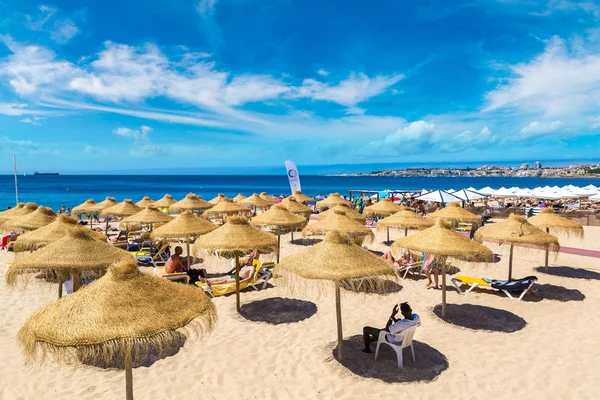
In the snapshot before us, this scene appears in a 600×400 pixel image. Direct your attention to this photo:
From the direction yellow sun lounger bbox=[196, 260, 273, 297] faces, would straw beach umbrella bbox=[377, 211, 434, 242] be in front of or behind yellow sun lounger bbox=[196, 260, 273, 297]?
behind

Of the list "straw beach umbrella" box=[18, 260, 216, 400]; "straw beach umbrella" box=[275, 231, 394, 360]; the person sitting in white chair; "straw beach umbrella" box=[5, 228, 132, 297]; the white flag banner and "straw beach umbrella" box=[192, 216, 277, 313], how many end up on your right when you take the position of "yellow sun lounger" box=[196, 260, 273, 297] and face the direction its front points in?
1

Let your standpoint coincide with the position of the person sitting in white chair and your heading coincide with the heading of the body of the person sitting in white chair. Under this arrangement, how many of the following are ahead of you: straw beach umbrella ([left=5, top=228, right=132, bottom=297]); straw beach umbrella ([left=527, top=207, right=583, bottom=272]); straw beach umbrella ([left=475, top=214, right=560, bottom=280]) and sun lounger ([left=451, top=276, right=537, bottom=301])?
1

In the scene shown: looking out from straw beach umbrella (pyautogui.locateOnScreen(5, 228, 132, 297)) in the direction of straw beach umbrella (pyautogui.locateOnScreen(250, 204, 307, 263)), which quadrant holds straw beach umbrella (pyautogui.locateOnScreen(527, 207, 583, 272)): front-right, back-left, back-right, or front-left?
front-right

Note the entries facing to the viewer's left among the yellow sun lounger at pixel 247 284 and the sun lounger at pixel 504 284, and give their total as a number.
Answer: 2

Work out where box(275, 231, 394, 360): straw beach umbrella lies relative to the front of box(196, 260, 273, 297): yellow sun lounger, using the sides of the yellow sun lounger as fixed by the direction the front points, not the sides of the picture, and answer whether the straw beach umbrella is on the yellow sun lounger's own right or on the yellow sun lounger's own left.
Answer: on the yellow sun lounger's own left

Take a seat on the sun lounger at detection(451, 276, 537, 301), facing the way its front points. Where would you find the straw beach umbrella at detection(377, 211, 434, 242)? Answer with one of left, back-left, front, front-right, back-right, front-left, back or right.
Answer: front-right

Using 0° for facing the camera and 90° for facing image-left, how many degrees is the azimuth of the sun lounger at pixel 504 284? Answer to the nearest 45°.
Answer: approximately 90°

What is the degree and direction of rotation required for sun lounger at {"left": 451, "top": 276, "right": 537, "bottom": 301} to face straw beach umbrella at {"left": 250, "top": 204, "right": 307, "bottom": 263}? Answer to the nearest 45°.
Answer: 0° — it already faces it

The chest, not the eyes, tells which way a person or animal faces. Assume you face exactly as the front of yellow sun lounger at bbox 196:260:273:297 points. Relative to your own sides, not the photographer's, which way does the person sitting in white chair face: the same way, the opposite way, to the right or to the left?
the same way

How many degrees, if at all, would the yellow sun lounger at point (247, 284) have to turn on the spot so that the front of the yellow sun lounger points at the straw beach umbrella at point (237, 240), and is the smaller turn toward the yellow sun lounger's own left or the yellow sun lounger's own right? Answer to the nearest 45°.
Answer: approximately 90° to the yellow sun lounger's own left

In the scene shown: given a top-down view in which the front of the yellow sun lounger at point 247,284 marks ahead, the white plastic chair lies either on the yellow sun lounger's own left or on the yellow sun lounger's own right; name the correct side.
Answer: on the yellow sun lounger's own left

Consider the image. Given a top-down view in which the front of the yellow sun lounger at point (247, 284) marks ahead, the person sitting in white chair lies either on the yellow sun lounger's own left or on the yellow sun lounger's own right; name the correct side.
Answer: on the yellow sun lounger's own left

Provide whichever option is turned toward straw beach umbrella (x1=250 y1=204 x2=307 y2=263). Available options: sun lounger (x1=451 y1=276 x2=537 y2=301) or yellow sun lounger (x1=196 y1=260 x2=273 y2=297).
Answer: the sun lounger

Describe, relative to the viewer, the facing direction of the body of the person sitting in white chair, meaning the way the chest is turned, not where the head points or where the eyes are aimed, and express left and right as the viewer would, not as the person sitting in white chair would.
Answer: facing to the left of the viewer

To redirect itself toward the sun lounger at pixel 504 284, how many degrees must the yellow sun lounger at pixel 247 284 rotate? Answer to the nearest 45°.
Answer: approximately 180°

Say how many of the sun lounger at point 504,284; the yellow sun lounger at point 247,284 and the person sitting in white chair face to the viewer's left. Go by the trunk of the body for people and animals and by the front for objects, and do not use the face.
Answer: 3

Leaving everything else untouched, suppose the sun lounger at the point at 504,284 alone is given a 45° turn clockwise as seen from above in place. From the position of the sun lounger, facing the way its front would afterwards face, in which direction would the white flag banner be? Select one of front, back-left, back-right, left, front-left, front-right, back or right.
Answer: front

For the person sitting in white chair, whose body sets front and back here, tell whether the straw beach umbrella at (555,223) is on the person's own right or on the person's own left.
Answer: on the person's own right

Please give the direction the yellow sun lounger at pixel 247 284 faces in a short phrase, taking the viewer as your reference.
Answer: facing to the left of the viewer
